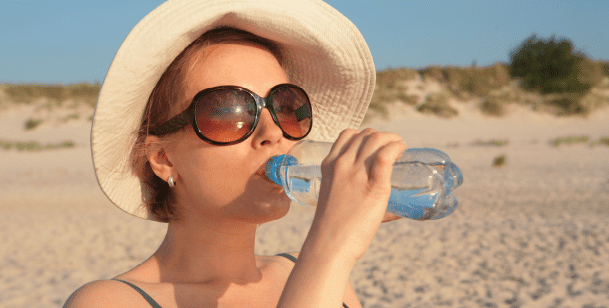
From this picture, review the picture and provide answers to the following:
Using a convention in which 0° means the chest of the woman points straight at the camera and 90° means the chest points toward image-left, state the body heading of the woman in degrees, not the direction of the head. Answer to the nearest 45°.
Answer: approximately 315°

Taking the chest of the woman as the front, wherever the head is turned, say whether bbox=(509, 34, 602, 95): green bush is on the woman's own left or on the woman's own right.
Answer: on the woman's own left
